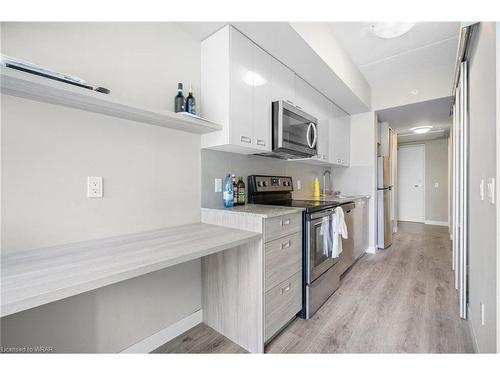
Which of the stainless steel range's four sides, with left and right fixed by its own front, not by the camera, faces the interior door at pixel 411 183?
left

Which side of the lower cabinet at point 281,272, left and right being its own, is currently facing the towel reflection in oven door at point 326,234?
left

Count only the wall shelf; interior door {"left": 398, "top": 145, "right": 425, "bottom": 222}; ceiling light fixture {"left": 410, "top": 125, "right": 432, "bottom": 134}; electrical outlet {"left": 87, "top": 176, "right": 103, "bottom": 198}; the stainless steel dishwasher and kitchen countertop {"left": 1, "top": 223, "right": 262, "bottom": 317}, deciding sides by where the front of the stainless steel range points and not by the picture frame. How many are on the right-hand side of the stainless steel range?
3

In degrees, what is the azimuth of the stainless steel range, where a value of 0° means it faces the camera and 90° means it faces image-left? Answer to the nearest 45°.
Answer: approximately 315°

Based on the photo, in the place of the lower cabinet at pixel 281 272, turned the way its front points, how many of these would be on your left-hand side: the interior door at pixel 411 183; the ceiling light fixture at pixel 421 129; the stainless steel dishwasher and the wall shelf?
3

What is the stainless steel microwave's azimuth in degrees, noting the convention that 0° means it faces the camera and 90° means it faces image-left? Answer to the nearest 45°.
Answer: approximately 315°

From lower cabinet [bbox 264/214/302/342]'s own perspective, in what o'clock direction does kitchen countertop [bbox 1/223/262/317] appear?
The kitchen countertop is roughly at 3 o'clock from the lower cabinet.

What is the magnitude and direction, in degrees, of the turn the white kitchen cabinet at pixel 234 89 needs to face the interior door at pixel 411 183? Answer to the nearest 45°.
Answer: approximately 90° to its left

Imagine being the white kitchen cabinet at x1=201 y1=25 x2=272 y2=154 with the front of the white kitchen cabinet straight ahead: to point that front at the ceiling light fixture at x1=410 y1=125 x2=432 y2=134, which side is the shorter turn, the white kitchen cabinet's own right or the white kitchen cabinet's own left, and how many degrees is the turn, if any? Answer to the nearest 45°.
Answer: approximately 90° to the white kitchen cabinet's own left

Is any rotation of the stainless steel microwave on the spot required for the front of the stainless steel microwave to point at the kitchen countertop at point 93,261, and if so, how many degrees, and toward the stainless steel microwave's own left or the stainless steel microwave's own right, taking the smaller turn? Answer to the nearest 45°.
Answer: approximately 90° to the stainless steel microwave's own right

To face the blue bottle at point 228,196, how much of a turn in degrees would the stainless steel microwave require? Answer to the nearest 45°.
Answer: approximately 90° to its right
